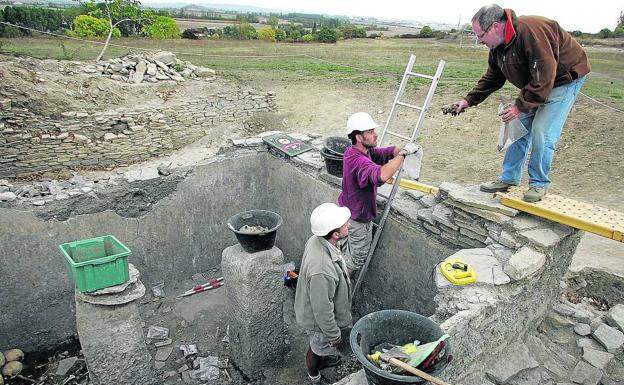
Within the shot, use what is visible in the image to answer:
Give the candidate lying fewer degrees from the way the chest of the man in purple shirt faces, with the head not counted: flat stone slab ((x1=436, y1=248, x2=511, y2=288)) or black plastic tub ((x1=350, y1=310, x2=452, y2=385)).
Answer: the flat stone slab

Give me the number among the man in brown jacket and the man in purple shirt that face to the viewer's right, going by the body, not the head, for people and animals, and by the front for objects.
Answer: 1

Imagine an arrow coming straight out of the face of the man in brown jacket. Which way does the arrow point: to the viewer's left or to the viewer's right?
to the viewer's left

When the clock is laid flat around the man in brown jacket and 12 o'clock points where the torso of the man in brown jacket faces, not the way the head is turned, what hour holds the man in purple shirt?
The man in purple shirt is roughly at 1 o'clock from the man in brown jacket.

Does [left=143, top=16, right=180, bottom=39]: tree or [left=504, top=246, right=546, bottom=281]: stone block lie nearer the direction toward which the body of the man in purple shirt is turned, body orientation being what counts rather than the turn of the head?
the stone block

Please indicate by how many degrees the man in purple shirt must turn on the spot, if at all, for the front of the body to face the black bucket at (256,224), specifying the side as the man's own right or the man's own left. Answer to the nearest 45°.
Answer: approximately 180°

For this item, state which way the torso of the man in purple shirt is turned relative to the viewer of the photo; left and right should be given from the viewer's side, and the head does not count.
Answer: facing to the right of the viewer

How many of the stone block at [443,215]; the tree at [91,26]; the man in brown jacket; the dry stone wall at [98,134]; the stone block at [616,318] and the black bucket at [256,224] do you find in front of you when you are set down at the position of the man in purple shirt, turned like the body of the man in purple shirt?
3

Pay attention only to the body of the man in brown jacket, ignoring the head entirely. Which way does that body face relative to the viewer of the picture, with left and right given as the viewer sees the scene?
facing the viewer and to the left of the viewer

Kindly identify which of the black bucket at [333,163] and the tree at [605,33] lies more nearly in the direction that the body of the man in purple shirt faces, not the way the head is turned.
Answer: the tree

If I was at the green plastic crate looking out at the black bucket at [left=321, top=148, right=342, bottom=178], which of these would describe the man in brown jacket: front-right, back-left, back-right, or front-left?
front-right

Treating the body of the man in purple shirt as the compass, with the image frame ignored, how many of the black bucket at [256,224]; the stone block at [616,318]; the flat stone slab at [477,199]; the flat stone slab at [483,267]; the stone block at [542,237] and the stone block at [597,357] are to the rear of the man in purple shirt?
1

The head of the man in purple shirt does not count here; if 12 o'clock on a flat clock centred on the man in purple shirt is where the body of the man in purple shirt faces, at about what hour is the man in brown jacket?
The man in brown jacket is roughly at 12 o'clock from the man in purple shirt.

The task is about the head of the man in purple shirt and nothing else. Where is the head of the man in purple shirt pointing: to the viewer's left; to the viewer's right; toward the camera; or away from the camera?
to the viewer's right
